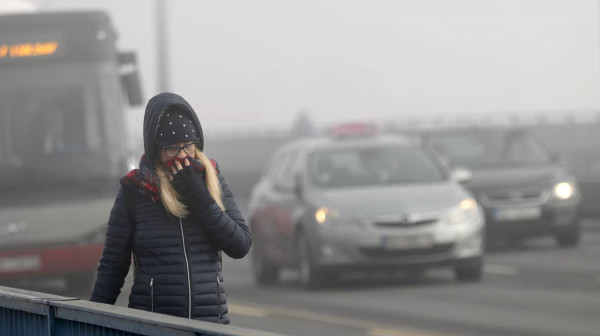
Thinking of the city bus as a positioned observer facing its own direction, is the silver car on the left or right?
on its left

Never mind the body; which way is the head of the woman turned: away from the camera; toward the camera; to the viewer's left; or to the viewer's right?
toward the camera

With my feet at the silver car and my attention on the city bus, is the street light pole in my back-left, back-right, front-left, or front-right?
front-right

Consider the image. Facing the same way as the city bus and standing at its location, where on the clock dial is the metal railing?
The metal railing is roughly at 12 o'clock from the city bus.

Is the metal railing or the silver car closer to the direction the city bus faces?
the metal railing

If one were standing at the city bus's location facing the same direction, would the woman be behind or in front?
in front

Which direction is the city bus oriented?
toward the camera

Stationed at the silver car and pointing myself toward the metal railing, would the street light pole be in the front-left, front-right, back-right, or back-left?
back-right

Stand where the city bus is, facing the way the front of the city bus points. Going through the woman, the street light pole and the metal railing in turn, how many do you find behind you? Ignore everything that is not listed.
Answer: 1

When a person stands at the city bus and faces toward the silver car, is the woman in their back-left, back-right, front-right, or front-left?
front-right

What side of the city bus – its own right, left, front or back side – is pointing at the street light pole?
back
